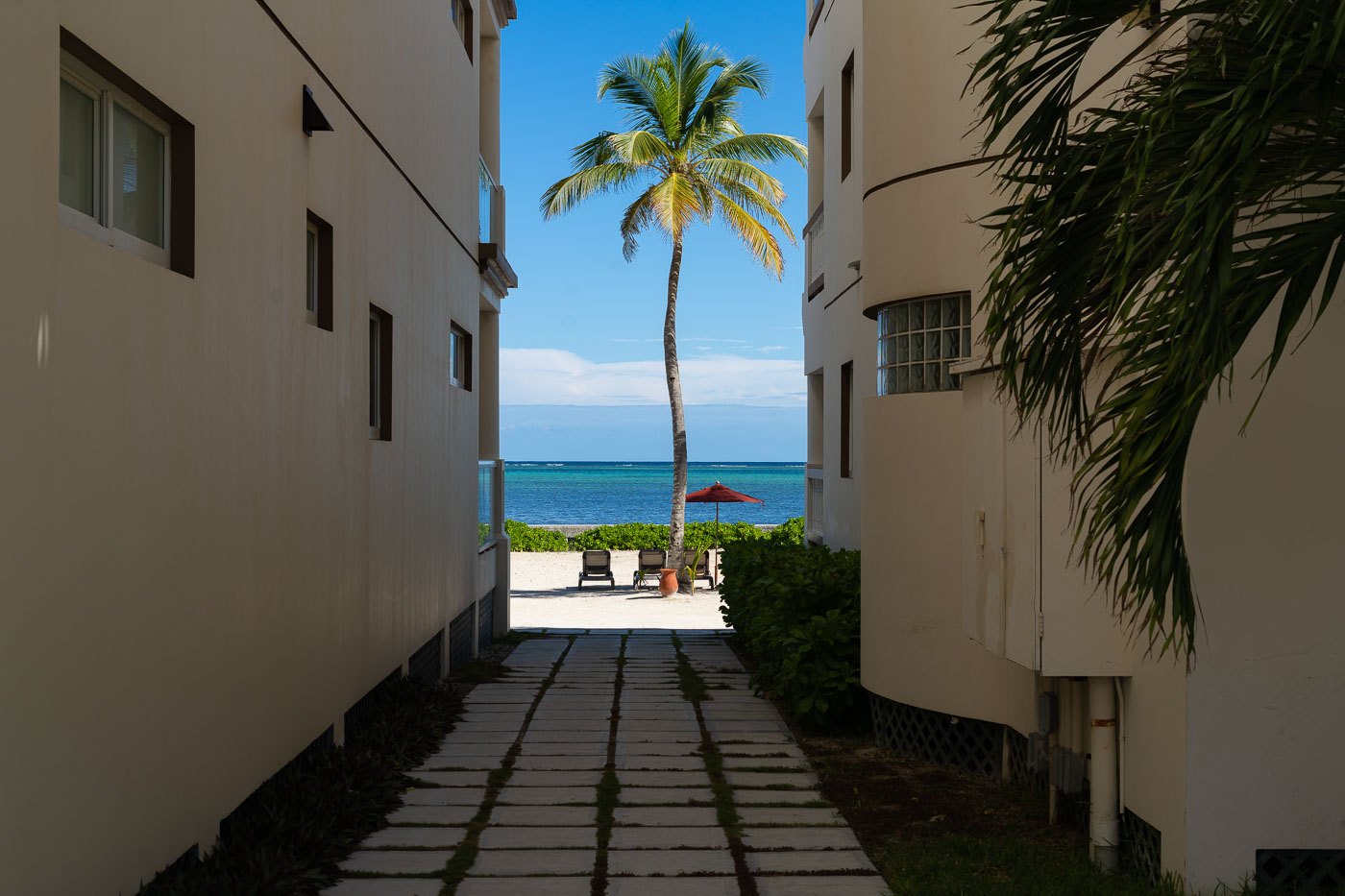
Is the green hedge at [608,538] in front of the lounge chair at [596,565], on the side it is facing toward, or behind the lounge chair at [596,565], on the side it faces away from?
in front

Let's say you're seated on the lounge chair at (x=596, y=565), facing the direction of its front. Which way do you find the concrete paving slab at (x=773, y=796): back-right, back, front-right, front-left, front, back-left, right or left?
back

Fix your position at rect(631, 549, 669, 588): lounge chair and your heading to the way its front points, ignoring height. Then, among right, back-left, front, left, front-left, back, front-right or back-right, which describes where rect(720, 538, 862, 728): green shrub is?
back

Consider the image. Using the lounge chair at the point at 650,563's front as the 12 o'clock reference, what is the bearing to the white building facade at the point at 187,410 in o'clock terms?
The white building facade is roughly at 6 o'clock from the lounge chair.

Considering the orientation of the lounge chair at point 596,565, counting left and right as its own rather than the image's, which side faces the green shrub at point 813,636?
back

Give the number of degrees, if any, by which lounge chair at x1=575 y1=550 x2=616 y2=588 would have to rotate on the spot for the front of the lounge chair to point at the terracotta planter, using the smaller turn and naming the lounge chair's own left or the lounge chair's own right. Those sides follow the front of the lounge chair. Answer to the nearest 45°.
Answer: approximately 135° to the lounge chair's own right

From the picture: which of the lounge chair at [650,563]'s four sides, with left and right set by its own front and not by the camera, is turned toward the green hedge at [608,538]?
front

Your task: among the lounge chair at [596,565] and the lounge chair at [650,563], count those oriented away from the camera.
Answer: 2

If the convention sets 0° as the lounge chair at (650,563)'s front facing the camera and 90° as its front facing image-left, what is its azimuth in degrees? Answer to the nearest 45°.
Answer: approximately 180°

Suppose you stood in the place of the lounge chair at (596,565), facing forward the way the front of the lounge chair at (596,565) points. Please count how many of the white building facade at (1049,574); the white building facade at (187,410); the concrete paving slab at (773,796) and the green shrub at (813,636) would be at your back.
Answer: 4

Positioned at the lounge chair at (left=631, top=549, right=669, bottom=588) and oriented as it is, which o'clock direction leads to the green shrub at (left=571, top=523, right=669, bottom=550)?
The green shrub is roughly at 12 o'clock from the lounge chair.

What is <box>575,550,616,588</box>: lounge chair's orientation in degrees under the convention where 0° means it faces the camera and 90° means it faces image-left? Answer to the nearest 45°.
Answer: approximately 180°
